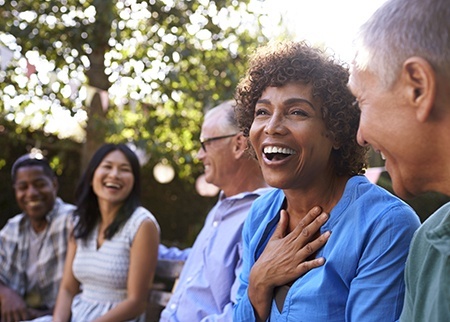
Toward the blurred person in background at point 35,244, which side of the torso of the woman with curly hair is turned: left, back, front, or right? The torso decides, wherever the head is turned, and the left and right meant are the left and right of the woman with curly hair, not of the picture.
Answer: right

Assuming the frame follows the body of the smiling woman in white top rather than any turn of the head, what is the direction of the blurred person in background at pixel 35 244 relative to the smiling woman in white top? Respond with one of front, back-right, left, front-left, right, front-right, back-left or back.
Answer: right

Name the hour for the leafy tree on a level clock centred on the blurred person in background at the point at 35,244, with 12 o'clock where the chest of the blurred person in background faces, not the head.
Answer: The leafy tree is roughly at 7 o'clock from the blurred person in background.

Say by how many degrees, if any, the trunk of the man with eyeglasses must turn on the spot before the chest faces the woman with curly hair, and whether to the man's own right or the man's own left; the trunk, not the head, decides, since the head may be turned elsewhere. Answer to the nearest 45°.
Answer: approximately 90° to the man's own left

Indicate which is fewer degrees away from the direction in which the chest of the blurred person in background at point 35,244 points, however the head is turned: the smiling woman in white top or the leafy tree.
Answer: the smiling woman in white top

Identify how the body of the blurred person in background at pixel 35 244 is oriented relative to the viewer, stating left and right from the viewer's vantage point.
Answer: facing the viewer

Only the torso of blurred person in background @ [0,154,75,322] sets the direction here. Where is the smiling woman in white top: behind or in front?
in front

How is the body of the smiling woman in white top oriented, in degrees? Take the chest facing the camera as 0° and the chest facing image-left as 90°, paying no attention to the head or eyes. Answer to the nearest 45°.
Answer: approximately 45°

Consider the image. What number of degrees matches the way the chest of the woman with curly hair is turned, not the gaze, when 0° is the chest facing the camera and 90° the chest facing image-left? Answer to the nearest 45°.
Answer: approximately 45°

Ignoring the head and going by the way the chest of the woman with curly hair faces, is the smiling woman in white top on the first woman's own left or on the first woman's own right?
on the first woman's own right
